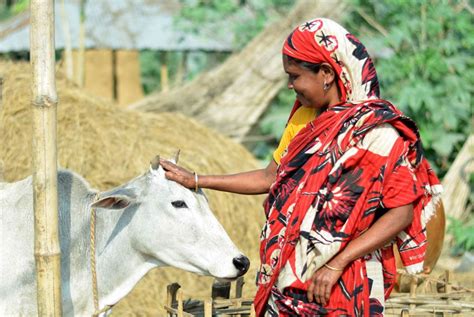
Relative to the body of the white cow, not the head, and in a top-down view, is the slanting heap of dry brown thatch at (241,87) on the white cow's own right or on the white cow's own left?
on the white cow's own left

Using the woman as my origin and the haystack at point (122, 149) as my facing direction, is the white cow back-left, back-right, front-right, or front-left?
front-left

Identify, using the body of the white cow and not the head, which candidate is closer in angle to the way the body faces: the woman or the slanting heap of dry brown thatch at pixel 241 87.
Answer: the woman

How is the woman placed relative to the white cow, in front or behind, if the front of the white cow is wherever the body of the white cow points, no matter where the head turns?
in front

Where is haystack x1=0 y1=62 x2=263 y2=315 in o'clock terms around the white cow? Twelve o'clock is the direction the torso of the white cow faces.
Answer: The haystack is roughly at 9 o'clock from the white cow.

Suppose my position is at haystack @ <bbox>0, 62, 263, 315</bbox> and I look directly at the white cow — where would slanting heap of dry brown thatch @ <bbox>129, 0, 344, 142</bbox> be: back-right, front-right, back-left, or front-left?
back-left

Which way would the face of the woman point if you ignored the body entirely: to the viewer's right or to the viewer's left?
to the viewer's left

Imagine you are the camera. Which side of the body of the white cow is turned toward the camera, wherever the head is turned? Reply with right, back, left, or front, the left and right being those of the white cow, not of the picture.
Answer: right
